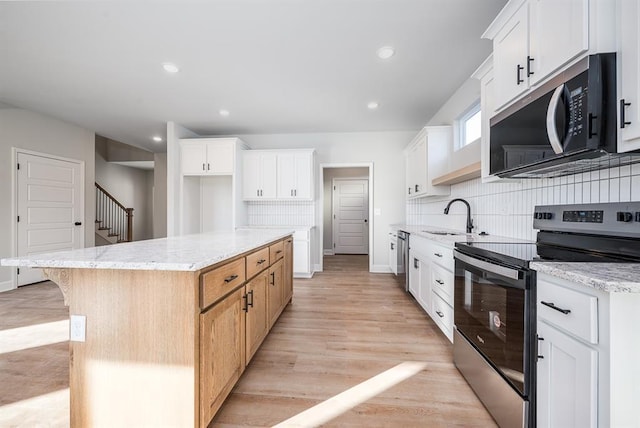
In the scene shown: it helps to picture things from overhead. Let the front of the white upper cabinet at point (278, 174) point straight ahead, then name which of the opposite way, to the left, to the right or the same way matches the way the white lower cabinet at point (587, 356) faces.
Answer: to the right

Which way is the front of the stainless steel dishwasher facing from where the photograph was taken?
facing to the left of the viewer

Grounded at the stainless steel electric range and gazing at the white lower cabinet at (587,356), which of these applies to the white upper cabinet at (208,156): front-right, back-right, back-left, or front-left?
back-right

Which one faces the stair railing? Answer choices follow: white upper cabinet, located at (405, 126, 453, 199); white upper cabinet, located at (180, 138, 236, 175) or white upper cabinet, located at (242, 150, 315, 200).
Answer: white upper cabinet, located at (405, 126, 453, 199)

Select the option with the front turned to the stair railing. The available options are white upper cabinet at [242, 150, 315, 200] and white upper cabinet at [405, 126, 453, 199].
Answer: white upper cabinet at [405, 126, 453, 199]

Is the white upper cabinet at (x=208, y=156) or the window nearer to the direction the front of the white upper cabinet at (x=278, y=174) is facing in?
the window

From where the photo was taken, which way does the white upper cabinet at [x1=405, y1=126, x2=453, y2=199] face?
to the viewer's left

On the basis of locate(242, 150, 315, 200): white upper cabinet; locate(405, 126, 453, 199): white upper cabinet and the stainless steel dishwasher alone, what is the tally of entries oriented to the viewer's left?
2

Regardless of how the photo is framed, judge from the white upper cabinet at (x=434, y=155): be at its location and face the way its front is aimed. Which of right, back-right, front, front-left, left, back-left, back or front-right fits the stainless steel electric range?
left

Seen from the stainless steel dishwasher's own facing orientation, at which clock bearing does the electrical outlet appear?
The electrical outlet is roughly at 10 o'clock from the stainless steel dishwasher.

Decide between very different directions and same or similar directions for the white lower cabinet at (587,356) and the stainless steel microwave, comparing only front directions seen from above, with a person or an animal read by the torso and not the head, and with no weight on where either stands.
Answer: same or similar directions

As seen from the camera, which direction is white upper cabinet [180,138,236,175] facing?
toward the camera

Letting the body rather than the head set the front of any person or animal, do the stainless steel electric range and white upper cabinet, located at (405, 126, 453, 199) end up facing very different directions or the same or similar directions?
same or similar directions

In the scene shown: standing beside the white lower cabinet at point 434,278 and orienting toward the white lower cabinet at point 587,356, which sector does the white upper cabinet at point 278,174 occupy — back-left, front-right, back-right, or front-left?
back-right

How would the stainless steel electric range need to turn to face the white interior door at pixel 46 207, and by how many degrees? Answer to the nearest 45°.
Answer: approximately 45° to its right

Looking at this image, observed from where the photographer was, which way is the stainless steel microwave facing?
facing the viewer and to the left of the viewer

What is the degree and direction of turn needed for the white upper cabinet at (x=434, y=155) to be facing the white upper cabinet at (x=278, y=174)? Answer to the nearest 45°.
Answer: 0° — it already faces it

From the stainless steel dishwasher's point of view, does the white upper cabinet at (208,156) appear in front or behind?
in front

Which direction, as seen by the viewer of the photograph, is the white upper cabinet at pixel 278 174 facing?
facing the viewer
